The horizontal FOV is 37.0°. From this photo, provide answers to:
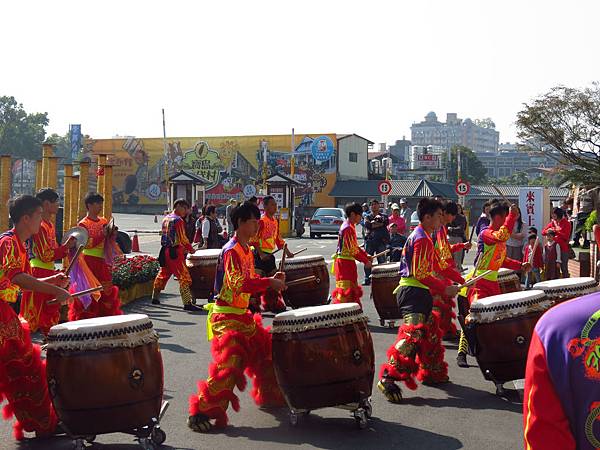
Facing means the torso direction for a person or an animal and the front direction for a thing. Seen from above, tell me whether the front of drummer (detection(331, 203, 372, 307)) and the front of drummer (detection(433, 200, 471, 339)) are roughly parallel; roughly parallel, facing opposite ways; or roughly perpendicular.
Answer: roughly parallel

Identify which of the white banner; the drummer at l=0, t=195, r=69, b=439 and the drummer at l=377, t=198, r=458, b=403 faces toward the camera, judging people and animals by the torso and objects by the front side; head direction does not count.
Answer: the white banner

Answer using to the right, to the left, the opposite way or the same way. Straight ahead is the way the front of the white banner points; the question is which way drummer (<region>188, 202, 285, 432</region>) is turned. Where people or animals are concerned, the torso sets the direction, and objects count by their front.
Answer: to the left

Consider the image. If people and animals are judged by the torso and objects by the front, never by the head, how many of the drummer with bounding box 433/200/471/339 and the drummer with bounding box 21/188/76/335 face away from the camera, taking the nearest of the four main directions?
0

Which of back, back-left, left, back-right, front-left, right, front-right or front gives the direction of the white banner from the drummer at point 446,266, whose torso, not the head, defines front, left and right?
left

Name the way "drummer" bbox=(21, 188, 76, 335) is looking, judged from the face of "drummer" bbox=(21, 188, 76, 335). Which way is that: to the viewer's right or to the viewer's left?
to the viewer's right

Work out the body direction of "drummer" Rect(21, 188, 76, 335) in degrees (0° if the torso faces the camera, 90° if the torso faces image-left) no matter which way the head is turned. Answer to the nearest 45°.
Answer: approximately 270°

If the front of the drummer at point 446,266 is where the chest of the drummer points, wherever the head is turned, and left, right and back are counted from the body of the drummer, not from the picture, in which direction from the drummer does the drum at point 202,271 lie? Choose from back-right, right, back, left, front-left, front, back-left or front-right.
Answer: back-left

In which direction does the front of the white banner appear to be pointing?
toward the camera

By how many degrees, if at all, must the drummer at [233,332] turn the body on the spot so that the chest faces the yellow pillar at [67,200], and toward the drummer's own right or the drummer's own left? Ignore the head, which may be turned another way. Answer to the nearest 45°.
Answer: approximately 90° to the drummer's own left

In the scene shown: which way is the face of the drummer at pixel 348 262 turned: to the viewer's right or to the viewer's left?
to the viewer's right

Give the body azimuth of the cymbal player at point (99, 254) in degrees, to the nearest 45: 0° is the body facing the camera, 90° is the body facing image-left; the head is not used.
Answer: approximately 315°

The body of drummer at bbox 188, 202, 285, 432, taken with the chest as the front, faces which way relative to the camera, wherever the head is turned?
to the viewer's right

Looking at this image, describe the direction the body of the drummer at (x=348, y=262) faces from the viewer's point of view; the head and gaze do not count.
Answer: to the viewer's right

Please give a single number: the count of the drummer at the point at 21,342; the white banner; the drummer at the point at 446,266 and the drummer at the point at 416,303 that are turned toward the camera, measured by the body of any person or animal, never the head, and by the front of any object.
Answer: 1

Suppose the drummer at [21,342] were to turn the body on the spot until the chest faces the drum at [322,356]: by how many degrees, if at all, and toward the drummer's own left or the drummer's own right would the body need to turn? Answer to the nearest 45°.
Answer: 0° — they already face it

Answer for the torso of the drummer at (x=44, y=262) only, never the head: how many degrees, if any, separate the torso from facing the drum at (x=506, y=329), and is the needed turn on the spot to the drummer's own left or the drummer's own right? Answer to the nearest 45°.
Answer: approximately 45° to the drummer's own right

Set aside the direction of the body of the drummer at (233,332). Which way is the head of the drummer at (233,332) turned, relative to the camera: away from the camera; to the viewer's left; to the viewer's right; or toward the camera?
to the viewer's right
